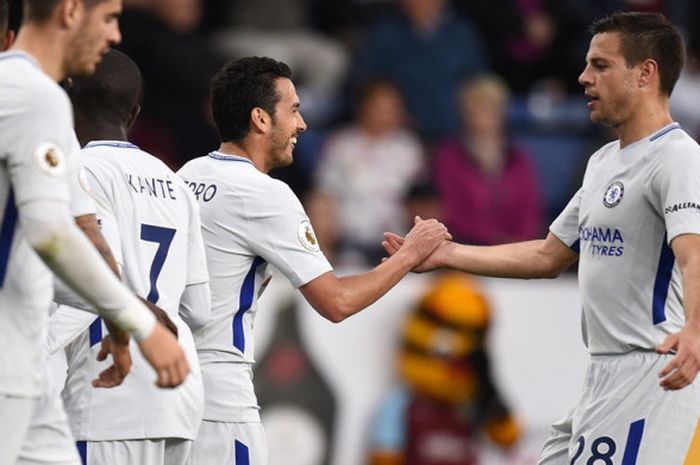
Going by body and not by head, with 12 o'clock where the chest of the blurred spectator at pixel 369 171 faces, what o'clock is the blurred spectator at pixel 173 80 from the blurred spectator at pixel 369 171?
the blurred spectator at pixel 173 80 is roughly at 3 o'clock from the blurred spectator at pixel 369 171.

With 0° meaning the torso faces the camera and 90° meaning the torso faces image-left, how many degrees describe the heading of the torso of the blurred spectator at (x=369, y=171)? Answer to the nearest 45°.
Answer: approximately 0°

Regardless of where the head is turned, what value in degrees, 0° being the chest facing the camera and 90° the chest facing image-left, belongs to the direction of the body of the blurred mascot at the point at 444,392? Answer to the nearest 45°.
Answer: approximately 0°

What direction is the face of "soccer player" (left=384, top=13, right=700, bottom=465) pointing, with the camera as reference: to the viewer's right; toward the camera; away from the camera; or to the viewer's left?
to the viewer's left

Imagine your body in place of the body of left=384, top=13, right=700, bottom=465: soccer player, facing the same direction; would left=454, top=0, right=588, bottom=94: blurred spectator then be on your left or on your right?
on your right

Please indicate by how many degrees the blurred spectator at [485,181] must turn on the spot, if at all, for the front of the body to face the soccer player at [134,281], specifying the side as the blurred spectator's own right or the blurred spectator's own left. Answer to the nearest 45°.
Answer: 0° — they already face them

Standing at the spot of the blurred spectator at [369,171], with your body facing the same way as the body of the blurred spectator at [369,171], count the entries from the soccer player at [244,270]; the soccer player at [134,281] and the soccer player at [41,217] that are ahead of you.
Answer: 3

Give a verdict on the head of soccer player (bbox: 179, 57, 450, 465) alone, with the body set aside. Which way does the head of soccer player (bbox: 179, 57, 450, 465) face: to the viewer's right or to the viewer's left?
to the viewer's right

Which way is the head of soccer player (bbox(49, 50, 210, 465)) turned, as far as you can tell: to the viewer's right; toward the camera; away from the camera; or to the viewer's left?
away from the camera

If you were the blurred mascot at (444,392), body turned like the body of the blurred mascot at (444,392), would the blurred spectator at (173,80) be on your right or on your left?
on your right
